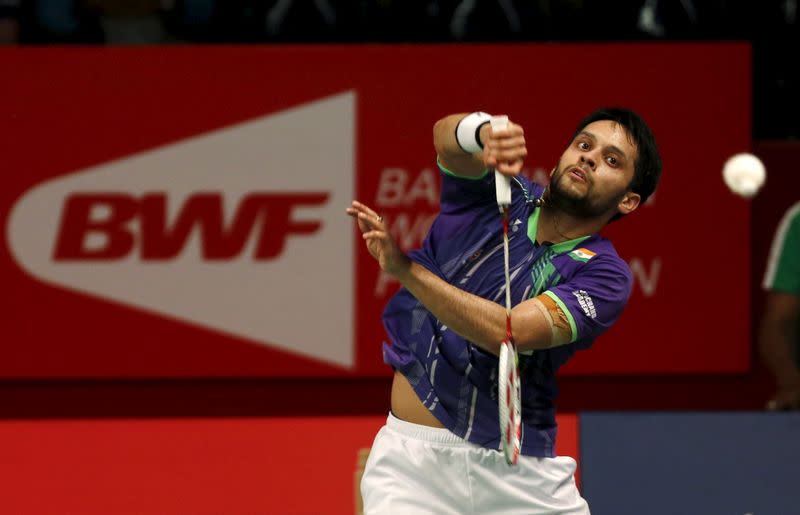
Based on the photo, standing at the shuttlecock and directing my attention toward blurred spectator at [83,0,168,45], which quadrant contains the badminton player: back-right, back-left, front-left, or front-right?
front-left

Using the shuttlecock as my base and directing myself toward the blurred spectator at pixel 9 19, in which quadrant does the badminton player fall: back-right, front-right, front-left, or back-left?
front-left
